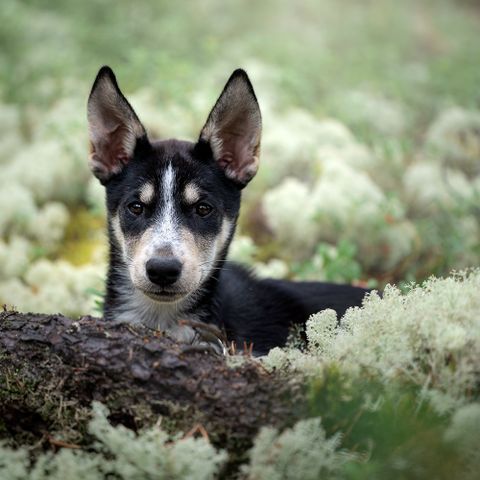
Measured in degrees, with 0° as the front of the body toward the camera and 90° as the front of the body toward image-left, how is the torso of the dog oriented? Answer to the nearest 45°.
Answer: approximately 45°
